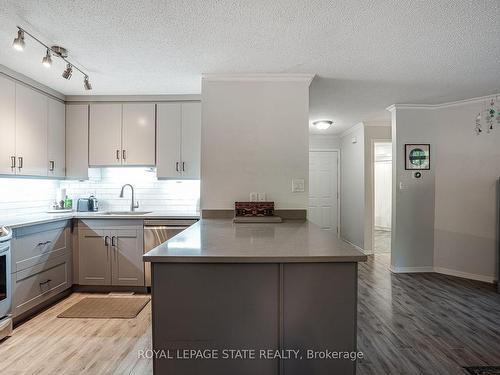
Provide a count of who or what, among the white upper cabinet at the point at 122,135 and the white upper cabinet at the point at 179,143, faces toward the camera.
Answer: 2

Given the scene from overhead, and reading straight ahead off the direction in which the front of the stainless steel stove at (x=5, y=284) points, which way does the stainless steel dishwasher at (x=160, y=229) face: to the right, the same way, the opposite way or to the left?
to the right

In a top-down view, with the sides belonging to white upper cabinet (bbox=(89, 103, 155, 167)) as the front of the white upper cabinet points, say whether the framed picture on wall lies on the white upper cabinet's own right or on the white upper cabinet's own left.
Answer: on the white upper cabinet's own left

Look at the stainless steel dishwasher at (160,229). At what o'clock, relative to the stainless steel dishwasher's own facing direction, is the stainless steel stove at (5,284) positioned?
The stainless steel stove is roughly at 2 o'clock from the stainless steel dishwasher.

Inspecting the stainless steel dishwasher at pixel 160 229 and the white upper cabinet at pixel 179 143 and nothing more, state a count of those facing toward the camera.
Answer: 2

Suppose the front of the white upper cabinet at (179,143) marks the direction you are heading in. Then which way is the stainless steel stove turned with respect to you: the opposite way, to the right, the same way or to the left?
to the left

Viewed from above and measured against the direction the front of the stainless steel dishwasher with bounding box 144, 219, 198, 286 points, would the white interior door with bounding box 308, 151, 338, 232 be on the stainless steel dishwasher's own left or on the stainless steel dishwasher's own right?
on the stainless steel dishwasher's own left

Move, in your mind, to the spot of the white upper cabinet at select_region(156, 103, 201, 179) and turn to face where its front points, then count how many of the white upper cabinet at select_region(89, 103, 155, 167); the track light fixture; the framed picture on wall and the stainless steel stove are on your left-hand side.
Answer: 1

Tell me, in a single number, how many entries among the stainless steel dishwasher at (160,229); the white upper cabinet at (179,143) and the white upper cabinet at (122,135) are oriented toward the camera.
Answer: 3

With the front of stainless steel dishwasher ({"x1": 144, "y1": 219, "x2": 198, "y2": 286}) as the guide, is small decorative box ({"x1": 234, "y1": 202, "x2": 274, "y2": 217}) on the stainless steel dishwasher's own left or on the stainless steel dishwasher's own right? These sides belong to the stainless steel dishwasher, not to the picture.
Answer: on the stainless steel dishwasher's own left
